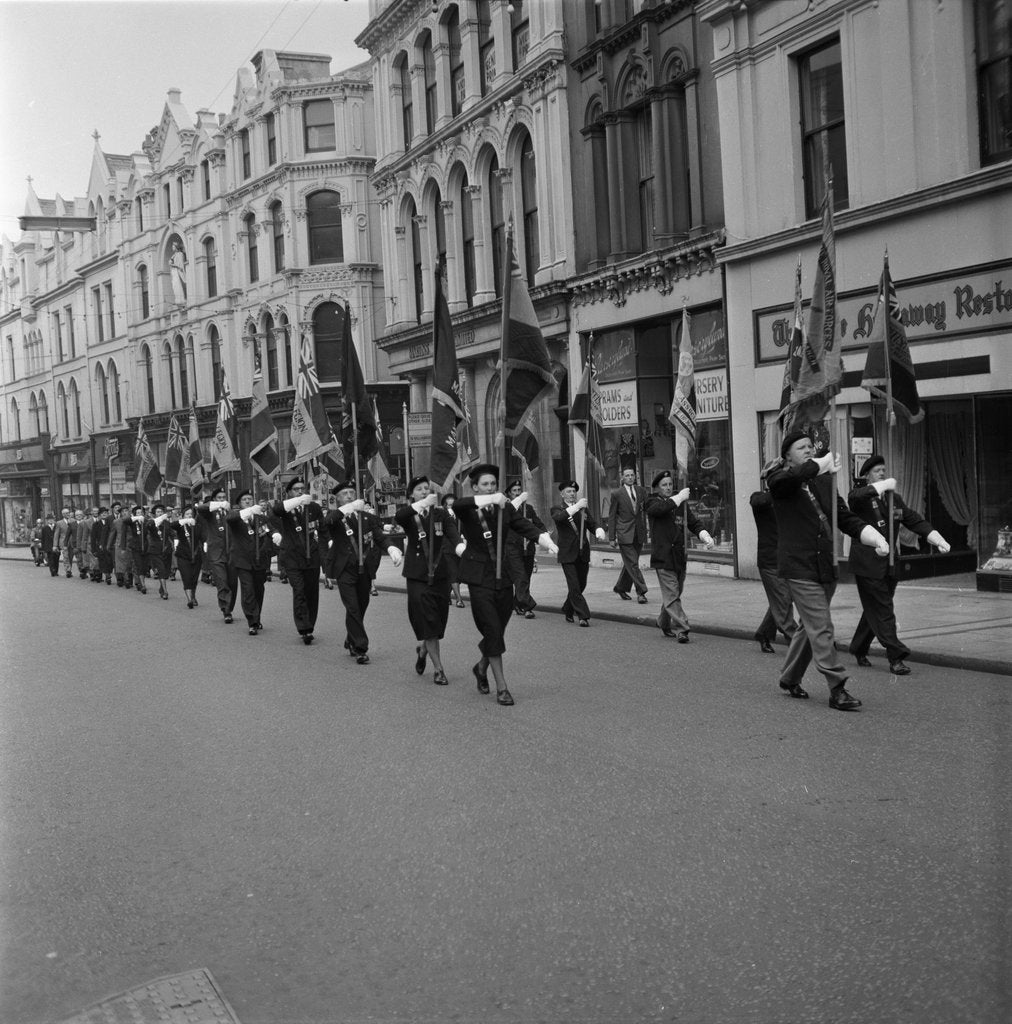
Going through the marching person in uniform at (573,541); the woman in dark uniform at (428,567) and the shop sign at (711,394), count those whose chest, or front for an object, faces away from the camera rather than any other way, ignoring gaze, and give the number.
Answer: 0

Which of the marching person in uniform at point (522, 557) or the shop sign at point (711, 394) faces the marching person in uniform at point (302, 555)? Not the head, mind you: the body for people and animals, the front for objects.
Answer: the shop sign

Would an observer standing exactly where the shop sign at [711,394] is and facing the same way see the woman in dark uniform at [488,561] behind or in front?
in front

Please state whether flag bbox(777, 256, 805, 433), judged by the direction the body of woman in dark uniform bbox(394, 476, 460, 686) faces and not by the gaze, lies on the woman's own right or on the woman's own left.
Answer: on the woman's own left

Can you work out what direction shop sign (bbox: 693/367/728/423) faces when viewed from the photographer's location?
facing the viewer and to the left of the viewer

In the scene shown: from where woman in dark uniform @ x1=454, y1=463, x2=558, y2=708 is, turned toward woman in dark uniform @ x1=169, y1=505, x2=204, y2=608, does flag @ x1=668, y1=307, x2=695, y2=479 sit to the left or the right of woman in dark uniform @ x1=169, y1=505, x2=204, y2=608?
right

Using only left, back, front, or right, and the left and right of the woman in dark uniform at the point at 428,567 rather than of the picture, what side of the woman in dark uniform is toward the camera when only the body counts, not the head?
front

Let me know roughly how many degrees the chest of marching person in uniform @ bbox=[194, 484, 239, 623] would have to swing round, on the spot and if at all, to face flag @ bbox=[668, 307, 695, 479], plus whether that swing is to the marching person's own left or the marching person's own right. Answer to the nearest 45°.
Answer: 0° — they already face it

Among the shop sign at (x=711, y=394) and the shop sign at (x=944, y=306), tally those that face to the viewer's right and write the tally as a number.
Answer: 0

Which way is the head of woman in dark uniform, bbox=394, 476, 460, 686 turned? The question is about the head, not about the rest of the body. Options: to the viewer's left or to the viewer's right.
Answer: to the viewer's right

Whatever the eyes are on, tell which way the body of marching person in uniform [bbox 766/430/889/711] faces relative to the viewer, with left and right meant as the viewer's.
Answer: facing the viewer and to the right of the viewer

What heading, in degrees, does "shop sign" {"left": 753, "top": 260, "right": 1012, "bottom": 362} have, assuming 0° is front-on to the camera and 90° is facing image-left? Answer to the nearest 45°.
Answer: approximately 45°

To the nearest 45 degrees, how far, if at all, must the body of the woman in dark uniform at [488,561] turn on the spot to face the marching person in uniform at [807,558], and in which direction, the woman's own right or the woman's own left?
0° — they already face them

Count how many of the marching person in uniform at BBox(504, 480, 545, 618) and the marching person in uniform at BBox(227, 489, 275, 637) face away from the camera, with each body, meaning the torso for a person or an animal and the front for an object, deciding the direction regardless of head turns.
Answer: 0

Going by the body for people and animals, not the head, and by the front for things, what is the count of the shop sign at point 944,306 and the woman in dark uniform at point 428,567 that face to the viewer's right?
0
